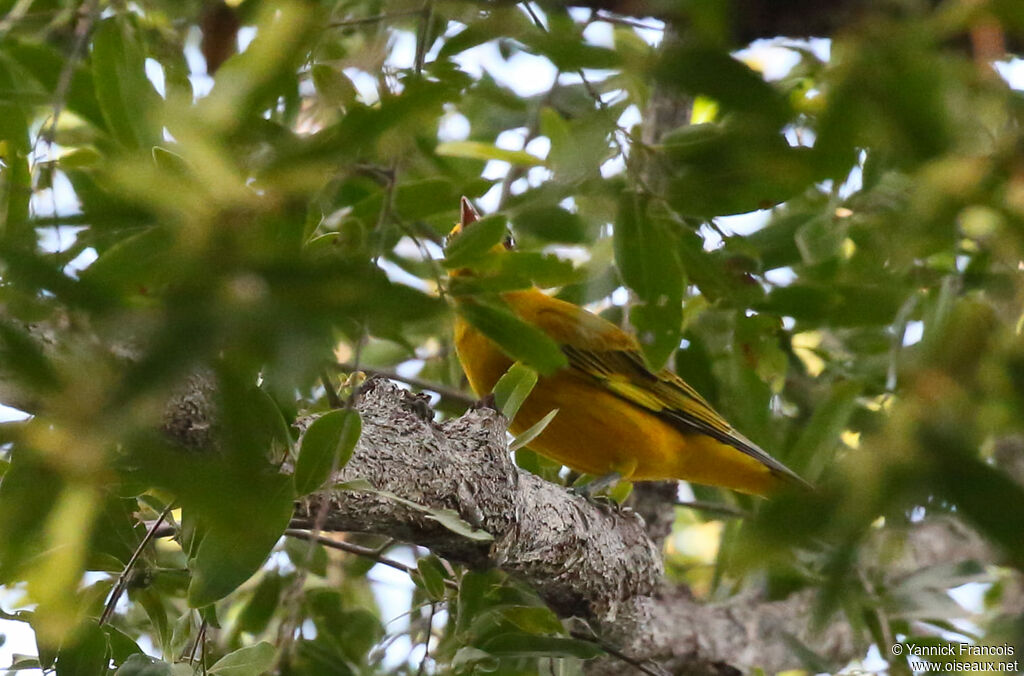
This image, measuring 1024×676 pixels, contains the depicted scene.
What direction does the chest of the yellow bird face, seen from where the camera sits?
to the viewer's left

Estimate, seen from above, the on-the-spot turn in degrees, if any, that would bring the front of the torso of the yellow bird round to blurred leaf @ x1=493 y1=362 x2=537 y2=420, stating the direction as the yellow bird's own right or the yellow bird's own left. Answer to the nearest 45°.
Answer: approximately 90° to the yellow bird's own left

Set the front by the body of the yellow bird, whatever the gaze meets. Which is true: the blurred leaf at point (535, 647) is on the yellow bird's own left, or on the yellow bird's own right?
on the yellow bird's own left

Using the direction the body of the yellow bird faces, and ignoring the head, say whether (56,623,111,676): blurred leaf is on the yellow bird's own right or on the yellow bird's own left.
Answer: on the yellow bird's own left
